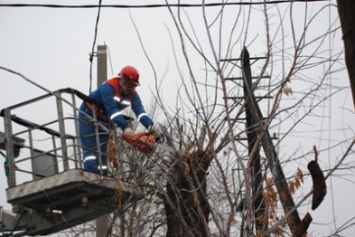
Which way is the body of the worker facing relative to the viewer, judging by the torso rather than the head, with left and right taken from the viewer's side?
facing the viewer and to the right of the viewer

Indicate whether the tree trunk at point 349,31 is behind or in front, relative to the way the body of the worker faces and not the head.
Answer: in front

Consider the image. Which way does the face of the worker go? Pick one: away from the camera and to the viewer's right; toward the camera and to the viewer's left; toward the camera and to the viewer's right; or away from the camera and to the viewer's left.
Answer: toward the camera and to the viewer's right
